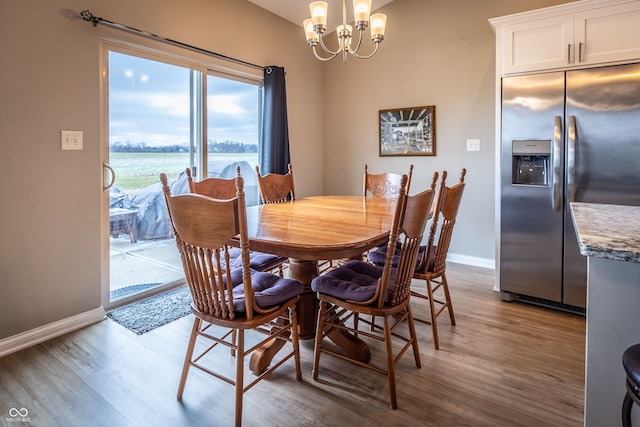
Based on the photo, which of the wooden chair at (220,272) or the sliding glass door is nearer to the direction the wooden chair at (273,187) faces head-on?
the wooden chair

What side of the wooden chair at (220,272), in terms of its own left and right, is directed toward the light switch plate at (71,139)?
left

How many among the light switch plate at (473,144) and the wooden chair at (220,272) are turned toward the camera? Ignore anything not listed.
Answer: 1

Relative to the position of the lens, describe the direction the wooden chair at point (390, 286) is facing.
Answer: facing away from the viewer and to the left of the viewer

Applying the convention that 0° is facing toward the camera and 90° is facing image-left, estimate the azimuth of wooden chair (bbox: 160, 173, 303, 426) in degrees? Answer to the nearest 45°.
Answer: approximately 225°

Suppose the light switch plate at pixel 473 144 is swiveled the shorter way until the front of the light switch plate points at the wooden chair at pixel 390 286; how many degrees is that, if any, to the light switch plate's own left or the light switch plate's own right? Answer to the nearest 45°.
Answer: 0° — it already faces it

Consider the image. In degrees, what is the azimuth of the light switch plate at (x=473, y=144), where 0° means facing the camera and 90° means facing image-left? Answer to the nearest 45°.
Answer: approximately 0°

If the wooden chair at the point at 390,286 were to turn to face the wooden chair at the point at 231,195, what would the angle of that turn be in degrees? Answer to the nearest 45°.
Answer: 0° — it already faces it
